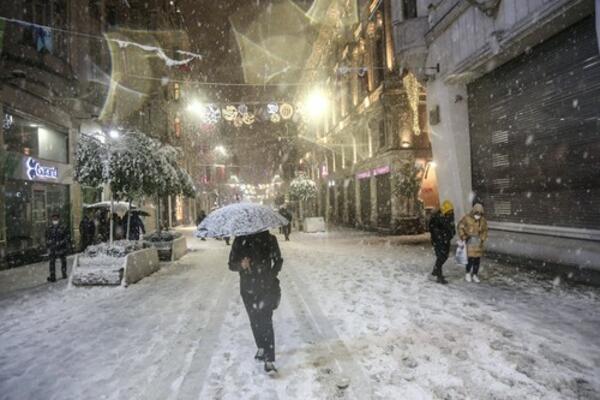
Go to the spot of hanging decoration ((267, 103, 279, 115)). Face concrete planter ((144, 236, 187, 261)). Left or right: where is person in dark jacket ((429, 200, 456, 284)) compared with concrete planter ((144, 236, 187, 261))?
left

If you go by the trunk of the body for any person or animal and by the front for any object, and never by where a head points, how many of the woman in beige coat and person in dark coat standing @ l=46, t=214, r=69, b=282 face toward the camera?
2

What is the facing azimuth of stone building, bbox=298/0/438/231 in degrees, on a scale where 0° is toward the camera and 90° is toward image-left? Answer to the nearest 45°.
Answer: approximately 45°

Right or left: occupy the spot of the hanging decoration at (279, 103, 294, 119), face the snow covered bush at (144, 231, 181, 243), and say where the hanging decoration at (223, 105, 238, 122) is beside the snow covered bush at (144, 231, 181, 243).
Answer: right

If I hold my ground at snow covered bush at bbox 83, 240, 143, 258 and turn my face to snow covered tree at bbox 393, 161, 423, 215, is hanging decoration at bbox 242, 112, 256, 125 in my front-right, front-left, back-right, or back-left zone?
front-left

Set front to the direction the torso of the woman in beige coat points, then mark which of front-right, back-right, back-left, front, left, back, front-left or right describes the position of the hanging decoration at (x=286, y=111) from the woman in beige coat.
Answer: back-right

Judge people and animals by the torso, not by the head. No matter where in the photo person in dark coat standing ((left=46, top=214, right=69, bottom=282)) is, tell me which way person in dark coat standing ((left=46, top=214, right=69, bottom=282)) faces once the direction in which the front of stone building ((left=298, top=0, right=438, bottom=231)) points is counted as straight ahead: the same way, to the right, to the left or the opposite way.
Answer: to the left

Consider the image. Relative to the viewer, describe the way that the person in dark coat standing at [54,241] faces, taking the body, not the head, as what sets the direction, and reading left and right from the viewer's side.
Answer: facing the viewer

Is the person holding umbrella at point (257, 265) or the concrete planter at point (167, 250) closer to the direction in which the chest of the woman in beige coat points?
the person holding umbrella

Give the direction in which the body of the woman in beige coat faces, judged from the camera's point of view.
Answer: toward the camera

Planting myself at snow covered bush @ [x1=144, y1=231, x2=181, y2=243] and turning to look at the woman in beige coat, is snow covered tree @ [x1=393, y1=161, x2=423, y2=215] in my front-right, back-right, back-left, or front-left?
front-left

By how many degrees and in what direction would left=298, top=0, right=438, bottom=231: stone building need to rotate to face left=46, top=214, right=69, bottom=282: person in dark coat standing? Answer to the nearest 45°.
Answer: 0° — it already faces them
